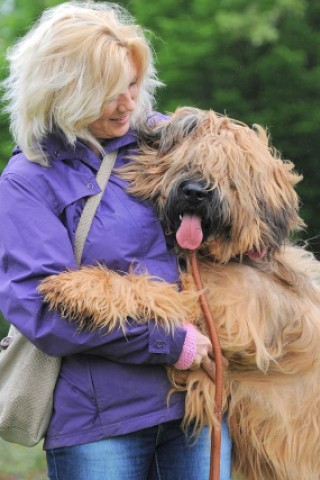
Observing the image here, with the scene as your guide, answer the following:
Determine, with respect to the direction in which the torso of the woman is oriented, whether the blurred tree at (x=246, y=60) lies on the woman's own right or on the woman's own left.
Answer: on the woman's own left

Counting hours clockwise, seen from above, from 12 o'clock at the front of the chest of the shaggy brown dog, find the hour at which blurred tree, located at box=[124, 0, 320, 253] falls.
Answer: The blurred tree is roughly at 4 o'clock from the shaggy brown dog.

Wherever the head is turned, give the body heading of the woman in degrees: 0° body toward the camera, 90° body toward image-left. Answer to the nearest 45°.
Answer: approximately 315°

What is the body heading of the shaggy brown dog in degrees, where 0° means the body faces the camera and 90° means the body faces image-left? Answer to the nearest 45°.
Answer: approximately 45°
